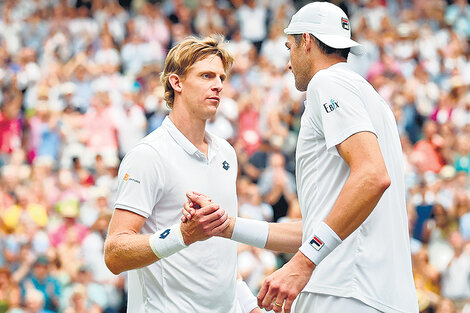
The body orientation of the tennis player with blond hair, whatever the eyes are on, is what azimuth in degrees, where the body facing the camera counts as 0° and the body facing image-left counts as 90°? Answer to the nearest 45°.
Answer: approximately 315°

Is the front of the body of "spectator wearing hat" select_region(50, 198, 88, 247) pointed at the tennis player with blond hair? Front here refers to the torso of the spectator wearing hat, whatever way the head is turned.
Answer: yes

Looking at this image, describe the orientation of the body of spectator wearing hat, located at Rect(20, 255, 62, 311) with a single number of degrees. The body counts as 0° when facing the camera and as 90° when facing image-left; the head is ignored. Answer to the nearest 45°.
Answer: approximately 0°

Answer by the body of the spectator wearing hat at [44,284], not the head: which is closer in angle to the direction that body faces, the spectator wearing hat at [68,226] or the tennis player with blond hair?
the tennis player with blond hair

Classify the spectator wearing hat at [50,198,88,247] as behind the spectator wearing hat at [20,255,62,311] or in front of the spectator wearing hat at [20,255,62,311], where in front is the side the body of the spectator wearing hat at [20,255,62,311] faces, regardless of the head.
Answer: behind

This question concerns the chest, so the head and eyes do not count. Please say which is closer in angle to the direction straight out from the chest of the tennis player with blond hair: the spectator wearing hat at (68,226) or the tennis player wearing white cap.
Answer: the tennis player wearing white cap

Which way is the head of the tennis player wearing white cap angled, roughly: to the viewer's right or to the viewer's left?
to the viewer's left

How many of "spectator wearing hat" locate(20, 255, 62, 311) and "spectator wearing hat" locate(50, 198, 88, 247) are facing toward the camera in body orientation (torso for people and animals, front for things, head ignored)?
2

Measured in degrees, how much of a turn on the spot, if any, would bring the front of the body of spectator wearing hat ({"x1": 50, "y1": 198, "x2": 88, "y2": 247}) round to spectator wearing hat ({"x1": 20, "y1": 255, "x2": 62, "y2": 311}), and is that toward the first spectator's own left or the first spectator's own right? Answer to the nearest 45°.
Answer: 0° — they already face them

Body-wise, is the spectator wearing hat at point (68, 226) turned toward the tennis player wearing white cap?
yes
